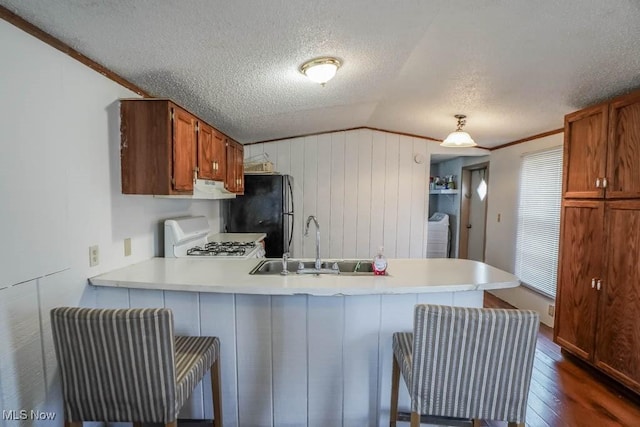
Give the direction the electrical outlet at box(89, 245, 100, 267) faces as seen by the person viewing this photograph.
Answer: facing the viewer and to the right of the viewer

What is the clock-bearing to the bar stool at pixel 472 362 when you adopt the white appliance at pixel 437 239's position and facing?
The bar stool is roughly at 12 o'clock from the white appliance.

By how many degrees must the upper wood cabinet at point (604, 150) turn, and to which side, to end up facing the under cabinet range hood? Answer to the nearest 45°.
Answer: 0° — it already faces it

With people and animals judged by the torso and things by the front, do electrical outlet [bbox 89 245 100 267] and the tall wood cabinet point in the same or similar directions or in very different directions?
very different directions

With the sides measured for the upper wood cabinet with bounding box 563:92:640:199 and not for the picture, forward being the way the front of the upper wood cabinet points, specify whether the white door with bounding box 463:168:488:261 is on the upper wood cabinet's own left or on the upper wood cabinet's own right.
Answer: on the upper wood cabinet's own right

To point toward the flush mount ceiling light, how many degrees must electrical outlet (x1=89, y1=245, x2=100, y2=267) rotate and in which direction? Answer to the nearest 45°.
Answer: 0° — it already faces it

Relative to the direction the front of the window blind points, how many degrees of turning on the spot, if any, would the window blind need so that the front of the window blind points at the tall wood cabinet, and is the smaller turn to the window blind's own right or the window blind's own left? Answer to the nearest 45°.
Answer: approximately 45° to the window blind's own left

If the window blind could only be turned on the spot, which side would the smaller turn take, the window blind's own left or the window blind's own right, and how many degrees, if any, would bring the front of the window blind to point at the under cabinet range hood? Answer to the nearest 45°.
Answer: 0° — it already faces it

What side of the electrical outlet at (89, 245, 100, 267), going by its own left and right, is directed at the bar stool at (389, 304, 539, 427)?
front

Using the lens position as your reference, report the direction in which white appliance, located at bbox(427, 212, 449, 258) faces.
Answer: facing the viewer

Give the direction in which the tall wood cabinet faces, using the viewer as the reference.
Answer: facing the viewer and to the left of the viewer

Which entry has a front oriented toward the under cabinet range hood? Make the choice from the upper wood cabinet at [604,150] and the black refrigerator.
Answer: the upper wood cabinet
